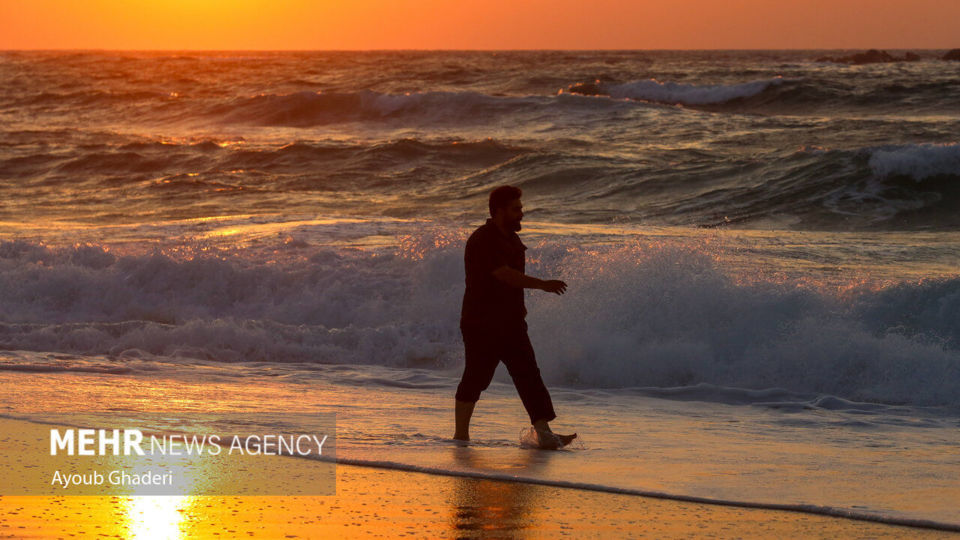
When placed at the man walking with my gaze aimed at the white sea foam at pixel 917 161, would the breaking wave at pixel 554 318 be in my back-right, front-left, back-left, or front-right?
front-left

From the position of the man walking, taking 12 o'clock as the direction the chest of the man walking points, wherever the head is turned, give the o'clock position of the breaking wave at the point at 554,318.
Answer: The breaking wave is roughly at 9 o'clock from the man walking.

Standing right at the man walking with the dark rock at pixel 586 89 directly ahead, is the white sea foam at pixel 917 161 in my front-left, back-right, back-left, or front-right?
front-right

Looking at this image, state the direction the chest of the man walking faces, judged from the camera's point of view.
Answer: to the viewer's right

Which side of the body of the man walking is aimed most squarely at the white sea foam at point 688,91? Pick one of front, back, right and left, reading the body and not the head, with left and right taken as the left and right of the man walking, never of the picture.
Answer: left

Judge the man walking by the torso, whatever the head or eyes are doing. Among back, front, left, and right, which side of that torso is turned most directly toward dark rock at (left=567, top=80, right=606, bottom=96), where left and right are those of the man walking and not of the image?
left

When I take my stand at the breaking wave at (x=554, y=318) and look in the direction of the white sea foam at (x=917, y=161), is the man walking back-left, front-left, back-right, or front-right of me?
back-right

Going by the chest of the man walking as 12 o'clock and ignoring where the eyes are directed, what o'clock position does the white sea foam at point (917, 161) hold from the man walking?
The white sea foam is roughly at 10 o'clock from the man walking.

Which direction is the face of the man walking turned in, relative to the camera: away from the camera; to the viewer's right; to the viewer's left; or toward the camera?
to the viewer's right
